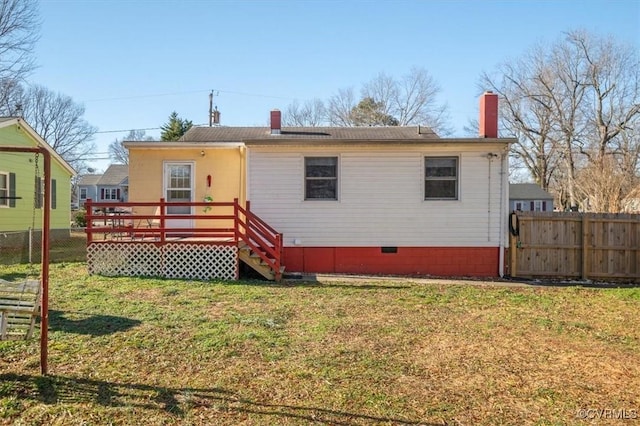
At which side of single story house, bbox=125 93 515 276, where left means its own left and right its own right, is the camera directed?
back

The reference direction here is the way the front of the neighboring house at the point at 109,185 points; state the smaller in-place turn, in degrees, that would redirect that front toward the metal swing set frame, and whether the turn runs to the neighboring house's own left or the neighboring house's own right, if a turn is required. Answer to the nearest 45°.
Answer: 0° — it already faces it

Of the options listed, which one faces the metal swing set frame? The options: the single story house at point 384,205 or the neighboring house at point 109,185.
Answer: the neighboring house

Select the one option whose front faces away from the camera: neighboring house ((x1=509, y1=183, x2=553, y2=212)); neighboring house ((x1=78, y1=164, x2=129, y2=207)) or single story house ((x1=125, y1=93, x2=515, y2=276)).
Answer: the single story house

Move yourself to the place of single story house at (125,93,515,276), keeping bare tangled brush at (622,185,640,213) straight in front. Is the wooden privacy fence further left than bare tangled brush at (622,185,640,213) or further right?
right

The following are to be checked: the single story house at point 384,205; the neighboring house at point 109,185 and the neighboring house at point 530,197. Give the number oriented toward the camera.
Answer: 2

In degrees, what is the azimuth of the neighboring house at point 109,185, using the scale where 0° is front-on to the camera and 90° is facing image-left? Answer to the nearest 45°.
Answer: approximately 0°

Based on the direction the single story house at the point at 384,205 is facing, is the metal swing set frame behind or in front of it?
behind
